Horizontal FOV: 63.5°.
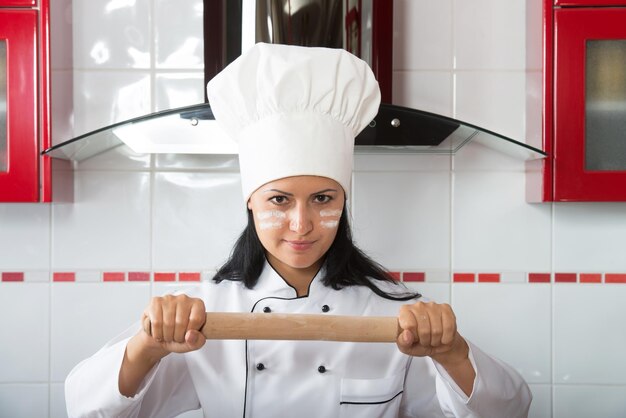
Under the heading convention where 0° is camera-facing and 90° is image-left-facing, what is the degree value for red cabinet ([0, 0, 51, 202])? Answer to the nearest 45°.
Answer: approximately 0°

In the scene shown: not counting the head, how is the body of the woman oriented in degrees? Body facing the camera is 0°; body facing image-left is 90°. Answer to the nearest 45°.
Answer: approximately 0°

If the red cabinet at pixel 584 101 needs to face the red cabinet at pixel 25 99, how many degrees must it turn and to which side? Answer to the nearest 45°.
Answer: approximately 45° to its right

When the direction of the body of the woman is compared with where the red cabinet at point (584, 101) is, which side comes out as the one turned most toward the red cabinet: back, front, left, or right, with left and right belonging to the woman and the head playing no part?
left

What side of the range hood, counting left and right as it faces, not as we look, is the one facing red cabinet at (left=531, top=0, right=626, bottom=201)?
left

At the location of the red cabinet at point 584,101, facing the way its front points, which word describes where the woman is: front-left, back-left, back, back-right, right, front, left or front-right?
front-right
